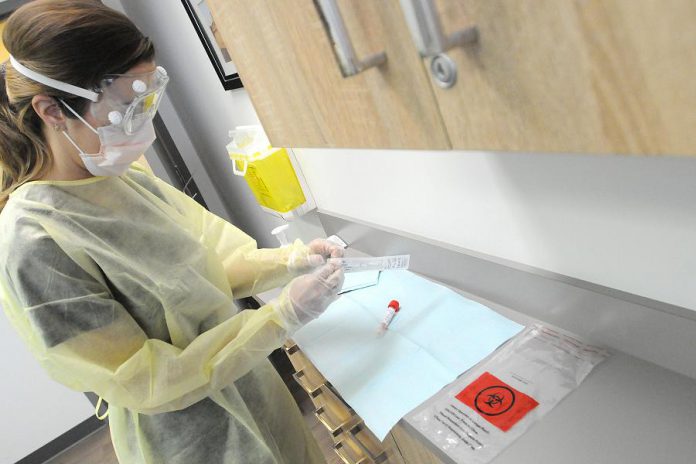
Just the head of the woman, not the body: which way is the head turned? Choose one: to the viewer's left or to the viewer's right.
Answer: to the viewer's right

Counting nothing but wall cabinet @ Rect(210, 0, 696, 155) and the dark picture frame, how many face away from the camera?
0

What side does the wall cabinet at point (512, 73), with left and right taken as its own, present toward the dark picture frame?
right

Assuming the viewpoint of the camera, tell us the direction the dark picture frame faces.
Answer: facing the viewer and to the right of the viewer

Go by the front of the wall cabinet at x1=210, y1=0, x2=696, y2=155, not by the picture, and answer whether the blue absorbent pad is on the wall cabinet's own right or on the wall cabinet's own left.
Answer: on the wall cabinet's own right

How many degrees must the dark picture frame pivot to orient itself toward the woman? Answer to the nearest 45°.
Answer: approximately 45° to its right

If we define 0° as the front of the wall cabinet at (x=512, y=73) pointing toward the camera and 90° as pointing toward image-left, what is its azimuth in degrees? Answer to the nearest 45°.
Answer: approximately 45°

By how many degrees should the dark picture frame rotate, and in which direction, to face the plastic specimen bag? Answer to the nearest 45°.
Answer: approximately 45° to its right

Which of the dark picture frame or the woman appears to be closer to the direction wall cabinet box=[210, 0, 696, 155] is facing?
the woman
